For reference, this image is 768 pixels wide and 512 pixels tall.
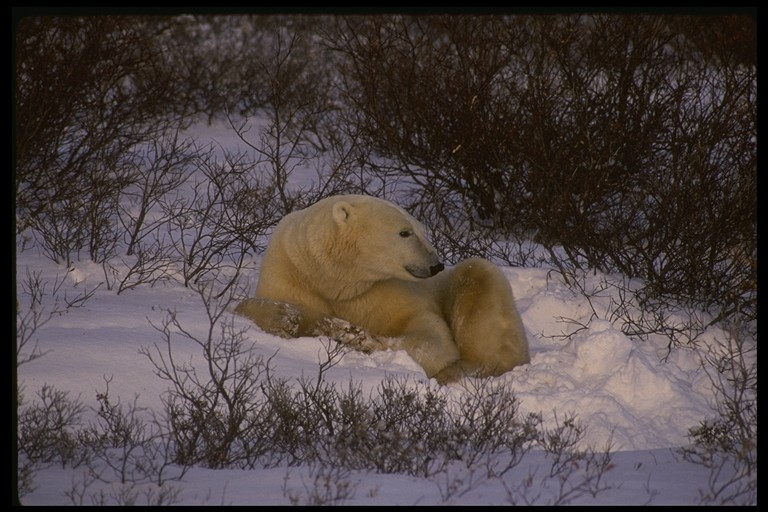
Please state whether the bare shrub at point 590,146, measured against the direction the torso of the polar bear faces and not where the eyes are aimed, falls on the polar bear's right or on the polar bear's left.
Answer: on the polar bear's right

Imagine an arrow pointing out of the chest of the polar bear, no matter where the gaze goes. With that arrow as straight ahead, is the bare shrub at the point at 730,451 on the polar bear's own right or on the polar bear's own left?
on the polar bear's own left

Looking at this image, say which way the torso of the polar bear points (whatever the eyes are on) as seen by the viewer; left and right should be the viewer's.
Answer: facing to the left of the viewer

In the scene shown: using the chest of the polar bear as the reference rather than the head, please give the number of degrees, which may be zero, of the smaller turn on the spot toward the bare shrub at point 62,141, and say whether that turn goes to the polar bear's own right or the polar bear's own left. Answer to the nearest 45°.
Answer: approximately 45° to the polar bear's own right

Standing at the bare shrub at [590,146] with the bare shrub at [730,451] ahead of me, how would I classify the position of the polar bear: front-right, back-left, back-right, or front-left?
front-right
